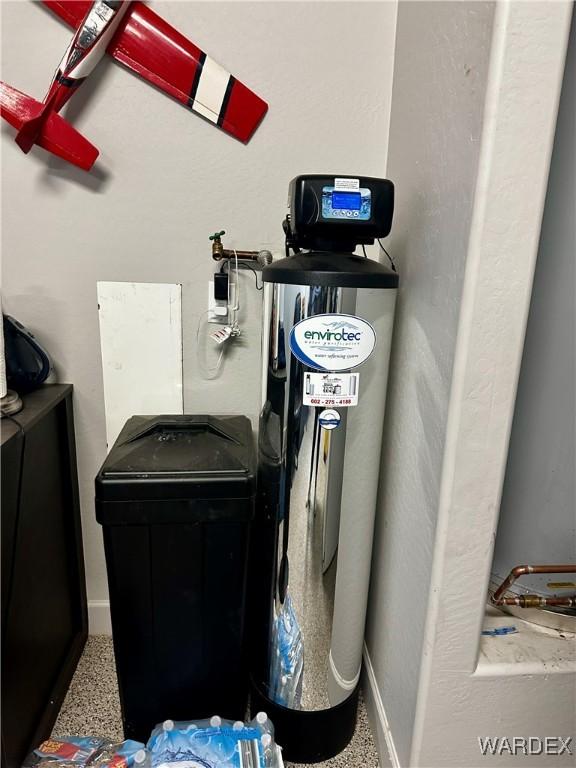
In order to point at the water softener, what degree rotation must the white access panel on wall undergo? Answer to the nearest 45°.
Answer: approximately 45° to its left

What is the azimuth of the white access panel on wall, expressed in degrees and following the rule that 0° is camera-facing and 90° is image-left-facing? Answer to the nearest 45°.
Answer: approximately 0°

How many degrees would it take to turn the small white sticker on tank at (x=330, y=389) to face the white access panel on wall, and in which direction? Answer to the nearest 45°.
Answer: approximately 135° to its right

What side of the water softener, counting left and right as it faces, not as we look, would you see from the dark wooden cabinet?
right

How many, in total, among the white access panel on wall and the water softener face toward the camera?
2
